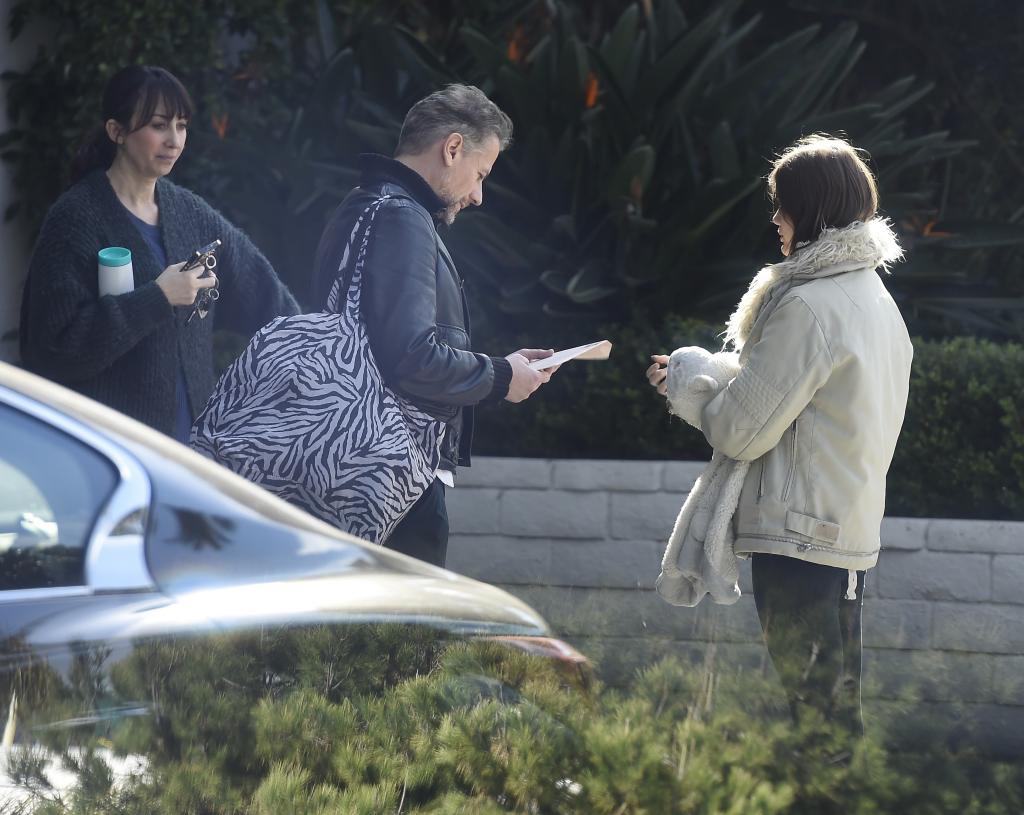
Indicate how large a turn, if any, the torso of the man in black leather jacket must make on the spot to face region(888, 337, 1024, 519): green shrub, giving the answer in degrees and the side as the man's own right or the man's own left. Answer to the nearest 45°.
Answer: approximately 45° to the man's own left

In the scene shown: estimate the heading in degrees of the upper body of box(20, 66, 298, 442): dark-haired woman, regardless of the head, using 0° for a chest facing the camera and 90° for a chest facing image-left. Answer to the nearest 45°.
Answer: approximately 315°

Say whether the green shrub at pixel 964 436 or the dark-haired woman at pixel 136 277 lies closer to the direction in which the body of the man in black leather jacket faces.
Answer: the green shrub

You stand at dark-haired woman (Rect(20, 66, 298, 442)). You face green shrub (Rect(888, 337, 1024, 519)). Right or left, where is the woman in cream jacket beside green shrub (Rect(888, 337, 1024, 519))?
right

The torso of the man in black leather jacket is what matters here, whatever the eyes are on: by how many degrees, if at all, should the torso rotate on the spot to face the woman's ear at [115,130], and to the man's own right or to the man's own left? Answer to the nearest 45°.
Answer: approximately 135° to the man's own left

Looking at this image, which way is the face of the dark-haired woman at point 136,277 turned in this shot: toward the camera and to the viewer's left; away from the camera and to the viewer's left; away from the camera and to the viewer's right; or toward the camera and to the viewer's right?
toward the camera and to the viewer's right

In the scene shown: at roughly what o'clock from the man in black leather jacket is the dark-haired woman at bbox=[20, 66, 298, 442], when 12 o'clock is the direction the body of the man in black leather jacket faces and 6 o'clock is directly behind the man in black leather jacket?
The dark-haired woman is roughly at 7 o'clock from the man in black leather jacket.

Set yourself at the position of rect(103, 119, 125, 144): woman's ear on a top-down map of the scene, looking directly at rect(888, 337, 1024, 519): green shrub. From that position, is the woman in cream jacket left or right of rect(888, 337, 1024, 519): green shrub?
right

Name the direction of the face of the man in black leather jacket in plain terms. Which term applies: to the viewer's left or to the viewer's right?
to the viewer's right

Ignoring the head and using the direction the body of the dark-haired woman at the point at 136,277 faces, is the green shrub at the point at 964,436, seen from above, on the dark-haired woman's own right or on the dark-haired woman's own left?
on the dark-haired woman's own left

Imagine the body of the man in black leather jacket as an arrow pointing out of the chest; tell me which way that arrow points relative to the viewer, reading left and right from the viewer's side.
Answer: facing to the right of the viewer

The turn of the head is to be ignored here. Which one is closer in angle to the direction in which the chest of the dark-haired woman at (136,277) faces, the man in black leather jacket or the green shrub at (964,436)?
the man in black leather jacket
